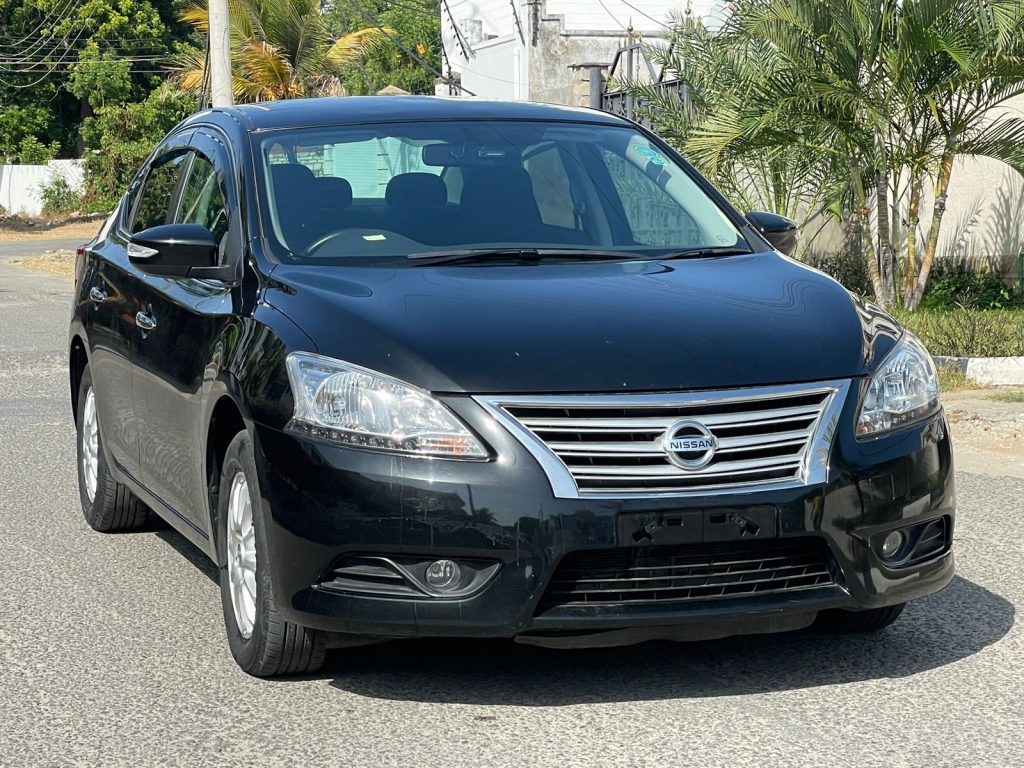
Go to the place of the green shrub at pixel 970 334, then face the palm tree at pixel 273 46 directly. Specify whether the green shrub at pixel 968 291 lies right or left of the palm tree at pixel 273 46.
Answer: right

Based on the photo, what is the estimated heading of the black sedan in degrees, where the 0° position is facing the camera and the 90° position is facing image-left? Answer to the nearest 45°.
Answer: approximately 315°

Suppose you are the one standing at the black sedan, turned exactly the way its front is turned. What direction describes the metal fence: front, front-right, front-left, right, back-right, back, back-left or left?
back-left

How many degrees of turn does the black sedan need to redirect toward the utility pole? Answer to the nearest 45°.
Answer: approximately 135° to its left

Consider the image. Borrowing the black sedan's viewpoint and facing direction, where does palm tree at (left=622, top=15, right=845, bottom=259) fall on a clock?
The palm tree is roughly at 8 o'clock from the black sedan.

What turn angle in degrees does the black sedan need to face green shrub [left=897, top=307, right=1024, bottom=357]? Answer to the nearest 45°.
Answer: approximately 90° to its left

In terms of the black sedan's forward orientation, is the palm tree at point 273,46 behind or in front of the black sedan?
behind

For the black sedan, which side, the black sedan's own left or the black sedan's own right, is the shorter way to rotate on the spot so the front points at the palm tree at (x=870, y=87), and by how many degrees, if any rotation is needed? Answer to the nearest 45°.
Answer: approximately 135° to the black sedan's own left

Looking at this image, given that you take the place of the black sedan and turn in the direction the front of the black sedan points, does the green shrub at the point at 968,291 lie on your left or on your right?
on your left
